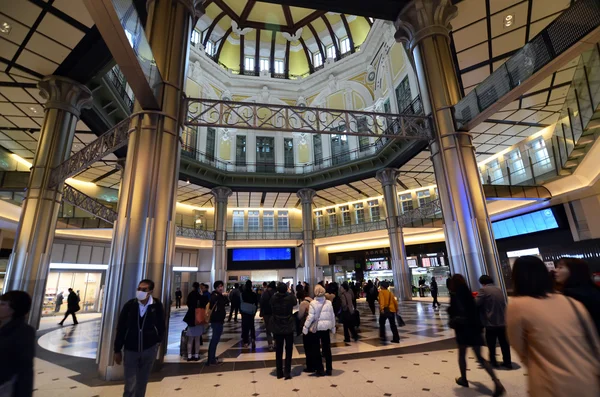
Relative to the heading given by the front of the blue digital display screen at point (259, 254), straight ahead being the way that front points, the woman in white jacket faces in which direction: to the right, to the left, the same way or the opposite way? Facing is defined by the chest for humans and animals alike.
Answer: the opposite way

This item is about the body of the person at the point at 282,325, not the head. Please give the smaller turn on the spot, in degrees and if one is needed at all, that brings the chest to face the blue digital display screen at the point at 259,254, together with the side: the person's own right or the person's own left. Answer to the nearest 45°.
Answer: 0° — they already face it

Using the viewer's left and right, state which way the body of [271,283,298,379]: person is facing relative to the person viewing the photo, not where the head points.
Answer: facing away from the viewer

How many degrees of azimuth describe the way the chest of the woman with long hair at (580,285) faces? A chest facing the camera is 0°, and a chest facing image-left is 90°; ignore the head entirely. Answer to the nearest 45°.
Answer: approximately 90°

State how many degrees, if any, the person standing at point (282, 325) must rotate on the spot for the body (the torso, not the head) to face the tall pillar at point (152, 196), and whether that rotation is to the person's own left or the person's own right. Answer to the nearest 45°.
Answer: approximately 90° to the person's own left

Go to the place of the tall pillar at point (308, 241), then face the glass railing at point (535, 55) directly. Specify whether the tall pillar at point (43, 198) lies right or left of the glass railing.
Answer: right

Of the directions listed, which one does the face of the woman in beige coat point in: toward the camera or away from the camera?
away from the camera

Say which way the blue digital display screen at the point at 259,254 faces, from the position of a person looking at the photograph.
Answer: facing the viewer

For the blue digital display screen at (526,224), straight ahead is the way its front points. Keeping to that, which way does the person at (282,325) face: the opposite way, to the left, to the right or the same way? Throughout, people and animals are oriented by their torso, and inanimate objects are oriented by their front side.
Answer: to the right

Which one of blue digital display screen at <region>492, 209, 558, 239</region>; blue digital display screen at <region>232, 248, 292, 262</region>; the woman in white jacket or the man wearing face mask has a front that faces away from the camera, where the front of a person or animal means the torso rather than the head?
the woman in white jacket

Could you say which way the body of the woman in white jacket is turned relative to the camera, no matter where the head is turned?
away from the camera

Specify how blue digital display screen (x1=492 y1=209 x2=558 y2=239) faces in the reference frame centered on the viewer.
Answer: facing the viewer and to the left of the viewer

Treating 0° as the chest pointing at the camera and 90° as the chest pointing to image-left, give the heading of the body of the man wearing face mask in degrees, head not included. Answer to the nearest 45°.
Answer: approximately 0°

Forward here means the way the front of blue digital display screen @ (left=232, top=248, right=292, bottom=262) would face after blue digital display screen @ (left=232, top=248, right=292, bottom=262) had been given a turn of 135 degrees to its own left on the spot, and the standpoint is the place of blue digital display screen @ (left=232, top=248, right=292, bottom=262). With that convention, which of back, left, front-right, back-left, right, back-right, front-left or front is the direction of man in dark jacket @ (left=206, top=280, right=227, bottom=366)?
back-right

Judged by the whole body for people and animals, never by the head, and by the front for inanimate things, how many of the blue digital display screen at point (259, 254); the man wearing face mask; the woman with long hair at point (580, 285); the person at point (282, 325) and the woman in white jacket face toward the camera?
2

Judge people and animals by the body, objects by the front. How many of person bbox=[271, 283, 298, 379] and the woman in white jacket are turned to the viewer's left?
0

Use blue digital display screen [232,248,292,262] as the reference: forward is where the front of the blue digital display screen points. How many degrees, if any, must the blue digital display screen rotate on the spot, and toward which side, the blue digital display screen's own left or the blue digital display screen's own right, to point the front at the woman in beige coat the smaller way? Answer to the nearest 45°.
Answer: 0° — it already faces them

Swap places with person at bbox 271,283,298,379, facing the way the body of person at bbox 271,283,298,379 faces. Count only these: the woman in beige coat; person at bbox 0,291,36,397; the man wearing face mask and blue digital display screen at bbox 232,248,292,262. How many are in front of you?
1
